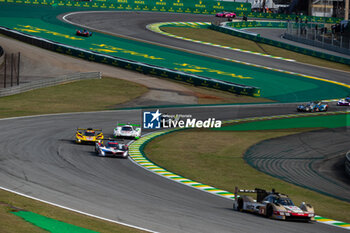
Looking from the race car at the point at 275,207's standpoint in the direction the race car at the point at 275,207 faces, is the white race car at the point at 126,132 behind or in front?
behind

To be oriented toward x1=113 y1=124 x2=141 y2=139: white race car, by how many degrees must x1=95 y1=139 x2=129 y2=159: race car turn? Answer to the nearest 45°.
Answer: approximately 180°

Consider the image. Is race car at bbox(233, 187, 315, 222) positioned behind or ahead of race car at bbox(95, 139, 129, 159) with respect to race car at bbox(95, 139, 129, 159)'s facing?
ahead

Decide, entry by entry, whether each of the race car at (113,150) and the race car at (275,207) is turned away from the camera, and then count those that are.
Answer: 0

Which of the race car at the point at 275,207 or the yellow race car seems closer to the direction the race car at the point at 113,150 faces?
the race car

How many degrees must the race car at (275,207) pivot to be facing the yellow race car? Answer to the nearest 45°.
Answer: approximately 180°

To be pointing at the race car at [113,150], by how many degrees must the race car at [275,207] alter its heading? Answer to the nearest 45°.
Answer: approximately 180°
